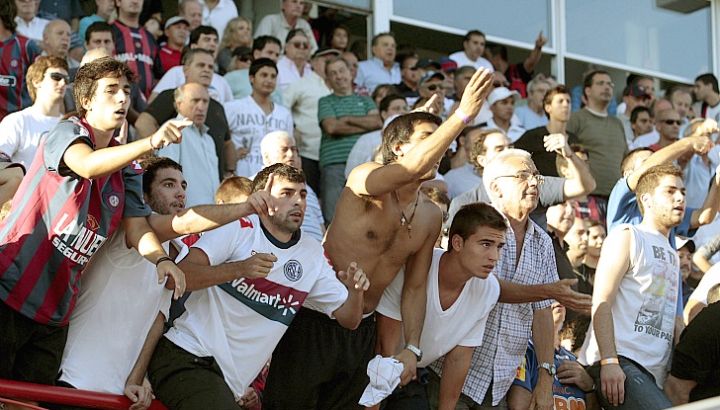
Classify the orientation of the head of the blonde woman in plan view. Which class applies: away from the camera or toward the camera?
toward the camera

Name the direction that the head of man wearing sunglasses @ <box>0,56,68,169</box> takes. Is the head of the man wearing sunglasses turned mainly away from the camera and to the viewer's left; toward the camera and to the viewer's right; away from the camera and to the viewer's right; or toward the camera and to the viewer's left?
toward the camera and to the viewer's right

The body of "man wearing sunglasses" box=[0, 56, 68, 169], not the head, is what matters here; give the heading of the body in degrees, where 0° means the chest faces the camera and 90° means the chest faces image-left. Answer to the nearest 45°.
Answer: approximately 315°

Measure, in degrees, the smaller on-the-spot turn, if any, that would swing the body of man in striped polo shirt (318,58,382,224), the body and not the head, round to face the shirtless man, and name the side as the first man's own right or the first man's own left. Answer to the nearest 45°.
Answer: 0° — they already face them

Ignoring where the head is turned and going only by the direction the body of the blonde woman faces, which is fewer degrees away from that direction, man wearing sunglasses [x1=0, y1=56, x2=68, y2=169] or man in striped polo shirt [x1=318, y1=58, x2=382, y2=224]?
the man in striped polo shirt

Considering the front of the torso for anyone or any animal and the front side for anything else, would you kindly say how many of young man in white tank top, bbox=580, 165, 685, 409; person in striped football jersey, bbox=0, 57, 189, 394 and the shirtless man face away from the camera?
0

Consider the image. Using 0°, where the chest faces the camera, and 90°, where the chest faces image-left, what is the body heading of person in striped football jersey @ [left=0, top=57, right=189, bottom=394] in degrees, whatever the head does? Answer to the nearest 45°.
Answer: approximately 315°

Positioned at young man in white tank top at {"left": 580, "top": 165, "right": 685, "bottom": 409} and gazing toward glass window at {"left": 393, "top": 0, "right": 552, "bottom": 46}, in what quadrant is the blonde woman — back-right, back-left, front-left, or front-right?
front-left

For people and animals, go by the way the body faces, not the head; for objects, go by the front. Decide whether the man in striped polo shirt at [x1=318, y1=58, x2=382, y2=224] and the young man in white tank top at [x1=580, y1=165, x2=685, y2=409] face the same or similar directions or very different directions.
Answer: same or similar directions

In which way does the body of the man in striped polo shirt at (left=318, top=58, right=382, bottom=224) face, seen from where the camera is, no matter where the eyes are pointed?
toward the camera

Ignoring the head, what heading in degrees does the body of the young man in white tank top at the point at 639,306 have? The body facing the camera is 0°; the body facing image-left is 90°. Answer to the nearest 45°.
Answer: approximately 315°

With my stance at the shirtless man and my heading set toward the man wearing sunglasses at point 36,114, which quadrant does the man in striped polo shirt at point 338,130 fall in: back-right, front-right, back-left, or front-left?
front-right

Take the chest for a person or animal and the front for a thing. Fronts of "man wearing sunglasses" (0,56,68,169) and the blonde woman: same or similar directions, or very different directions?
same or similar directions

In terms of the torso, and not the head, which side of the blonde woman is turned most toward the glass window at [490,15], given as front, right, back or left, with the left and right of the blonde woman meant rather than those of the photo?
left
